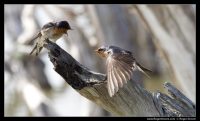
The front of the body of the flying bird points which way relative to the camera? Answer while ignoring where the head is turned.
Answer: to the viewer's left
